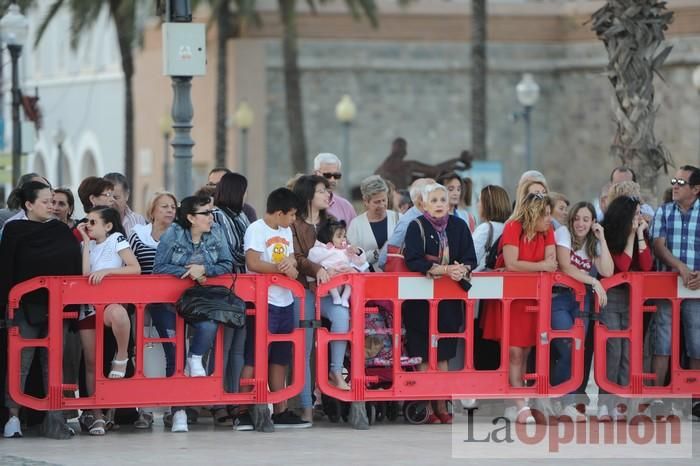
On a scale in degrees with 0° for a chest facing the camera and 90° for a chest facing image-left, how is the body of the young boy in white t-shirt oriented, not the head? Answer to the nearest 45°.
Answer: approximately 315°

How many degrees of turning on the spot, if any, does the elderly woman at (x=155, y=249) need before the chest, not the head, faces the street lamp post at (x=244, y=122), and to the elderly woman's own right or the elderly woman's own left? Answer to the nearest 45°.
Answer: approximately 135° to the elderly woman's own left

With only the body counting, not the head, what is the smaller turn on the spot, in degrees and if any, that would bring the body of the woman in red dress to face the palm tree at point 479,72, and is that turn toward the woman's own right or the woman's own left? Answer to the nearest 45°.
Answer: approximately 135° to the woman's own left

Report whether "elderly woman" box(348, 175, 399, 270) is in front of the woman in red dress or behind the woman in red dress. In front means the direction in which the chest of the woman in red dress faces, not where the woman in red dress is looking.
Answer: behind

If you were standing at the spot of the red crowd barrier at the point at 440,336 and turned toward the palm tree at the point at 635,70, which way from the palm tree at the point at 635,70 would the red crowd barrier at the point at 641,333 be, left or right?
right

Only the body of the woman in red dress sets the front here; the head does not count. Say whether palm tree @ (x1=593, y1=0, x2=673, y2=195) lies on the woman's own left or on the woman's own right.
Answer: on the woman's own left

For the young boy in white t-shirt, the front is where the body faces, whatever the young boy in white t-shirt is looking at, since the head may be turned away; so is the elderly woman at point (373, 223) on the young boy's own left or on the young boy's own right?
on the young boy's own left
